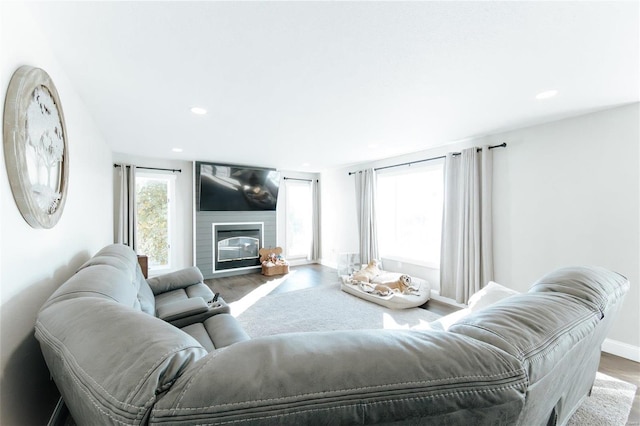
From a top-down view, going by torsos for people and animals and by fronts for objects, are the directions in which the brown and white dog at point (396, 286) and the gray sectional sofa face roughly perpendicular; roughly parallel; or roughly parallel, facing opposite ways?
roughly perpendicular

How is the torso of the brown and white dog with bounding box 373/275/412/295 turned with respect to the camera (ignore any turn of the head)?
to the viewer's right

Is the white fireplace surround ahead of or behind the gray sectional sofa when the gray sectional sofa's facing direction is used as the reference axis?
ahead

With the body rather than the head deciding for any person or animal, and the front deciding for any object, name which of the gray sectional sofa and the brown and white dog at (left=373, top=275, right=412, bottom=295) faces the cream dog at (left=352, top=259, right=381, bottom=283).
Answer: the gray sectional sofa

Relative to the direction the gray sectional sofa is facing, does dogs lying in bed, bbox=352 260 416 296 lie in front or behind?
in front

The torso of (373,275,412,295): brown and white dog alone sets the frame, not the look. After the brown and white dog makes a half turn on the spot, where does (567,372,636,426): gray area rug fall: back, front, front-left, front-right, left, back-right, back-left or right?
back-left

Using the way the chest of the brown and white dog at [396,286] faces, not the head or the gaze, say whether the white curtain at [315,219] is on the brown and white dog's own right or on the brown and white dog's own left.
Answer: on the brown and white dog's own left

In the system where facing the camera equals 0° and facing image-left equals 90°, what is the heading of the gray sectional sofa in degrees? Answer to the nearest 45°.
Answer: approximately 180°

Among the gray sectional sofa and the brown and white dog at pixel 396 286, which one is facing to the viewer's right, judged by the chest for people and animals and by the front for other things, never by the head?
the brown and white dog
